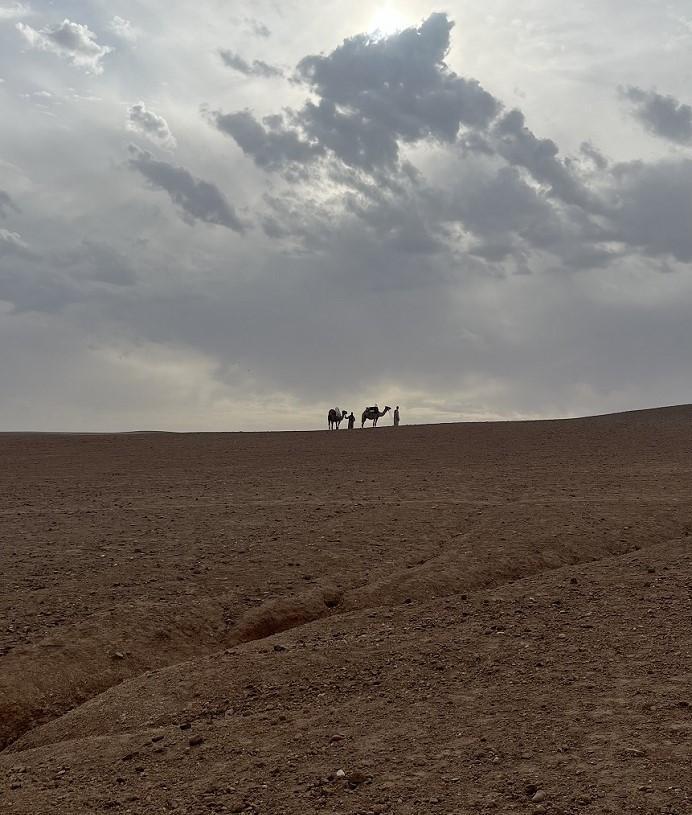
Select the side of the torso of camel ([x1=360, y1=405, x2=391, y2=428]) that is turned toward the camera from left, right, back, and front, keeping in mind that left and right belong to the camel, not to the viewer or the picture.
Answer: right
